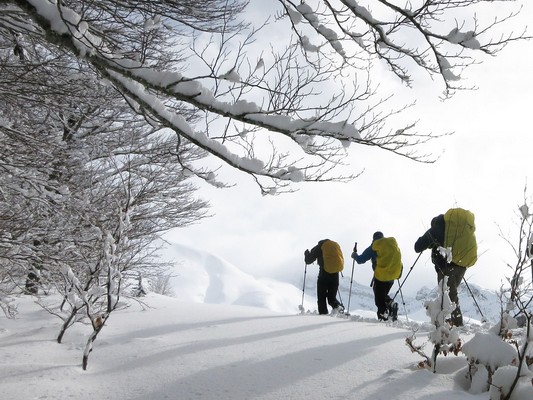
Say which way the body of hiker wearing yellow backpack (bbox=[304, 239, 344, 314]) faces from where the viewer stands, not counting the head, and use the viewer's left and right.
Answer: facing away from the viewer and to the left of the viewer

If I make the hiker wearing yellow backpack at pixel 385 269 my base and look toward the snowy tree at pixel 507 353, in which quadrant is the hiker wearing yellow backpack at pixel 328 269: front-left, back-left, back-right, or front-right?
back-right

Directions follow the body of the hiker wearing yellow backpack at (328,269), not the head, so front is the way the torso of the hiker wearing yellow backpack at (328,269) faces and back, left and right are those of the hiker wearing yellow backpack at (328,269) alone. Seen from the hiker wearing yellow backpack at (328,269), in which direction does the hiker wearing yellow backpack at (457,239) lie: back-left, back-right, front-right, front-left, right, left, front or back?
back

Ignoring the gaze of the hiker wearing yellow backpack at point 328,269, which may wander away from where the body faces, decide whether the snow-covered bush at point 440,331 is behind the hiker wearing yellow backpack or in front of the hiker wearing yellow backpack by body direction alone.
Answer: behind

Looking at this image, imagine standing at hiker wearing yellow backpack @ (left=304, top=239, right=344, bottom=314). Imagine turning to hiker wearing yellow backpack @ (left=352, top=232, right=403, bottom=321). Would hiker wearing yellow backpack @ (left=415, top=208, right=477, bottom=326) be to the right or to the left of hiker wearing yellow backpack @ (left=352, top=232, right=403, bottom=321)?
right

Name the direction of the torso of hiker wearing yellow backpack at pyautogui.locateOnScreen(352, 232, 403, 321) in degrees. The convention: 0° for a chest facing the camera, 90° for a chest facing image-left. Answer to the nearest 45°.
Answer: approximately 135°

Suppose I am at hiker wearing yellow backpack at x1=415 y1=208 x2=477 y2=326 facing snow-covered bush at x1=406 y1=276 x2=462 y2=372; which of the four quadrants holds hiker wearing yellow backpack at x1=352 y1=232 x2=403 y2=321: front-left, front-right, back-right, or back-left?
back-right

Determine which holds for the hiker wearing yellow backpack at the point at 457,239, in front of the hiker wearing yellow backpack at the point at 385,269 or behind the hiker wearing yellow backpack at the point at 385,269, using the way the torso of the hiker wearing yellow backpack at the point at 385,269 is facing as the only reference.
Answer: behind
